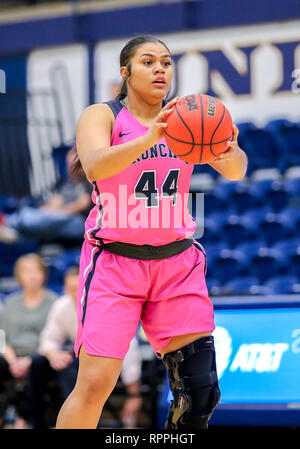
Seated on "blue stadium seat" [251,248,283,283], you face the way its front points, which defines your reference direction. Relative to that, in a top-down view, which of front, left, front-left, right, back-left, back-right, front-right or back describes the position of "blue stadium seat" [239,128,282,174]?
back

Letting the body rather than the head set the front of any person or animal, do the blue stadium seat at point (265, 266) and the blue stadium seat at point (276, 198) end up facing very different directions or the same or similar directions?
same or similar directions

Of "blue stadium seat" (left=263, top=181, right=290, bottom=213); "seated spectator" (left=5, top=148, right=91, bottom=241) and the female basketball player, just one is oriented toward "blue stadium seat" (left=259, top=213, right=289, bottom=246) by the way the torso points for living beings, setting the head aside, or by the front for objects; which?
"blue stadium seat" (left=263, top=181, right=290, bottom=213)

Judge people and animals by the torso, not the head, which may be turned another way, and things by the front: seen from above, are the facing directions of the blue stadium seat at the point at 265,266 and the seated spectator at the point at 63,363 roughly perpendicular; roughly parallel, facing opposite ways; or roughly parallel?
roughly parallel

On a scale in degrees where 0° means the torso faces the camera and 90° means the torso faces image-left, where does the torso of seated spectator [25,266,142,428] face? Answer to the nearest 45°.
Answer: approximately 0°

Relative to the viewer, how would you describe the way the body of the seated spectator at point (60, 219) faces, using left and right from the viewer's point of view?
facing the viewer and to the left of the viewer

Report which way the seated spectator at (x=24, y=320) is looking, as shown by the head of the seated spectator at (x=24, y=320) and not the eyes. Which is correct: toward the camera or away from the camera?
toward the camera

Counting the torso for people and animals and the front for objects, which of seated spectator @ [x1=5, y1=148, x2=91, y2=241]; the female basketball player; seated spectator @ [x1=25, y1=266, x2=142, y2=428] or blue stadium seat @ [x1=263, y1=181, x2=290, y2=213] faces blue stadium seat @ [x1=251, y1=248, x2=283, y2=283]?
blue stadium seat @ [x1=263, y1=181, x2=290, y2=213]

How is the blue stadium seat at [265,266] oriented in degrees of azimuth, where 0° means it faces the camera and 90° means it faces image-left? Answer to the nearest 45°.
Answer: approximately 0°

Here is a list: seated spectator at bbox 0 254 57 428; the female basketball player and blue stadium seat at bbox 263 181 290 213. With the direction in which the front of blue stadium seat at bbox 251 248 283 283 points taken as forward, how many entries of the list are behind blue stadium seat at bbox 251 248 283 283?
1

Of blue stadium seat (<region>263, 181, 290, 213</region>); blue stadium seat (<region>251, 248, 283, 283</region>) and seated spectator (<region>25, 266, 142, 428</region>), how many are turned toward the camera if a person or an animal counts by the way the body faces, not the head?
3

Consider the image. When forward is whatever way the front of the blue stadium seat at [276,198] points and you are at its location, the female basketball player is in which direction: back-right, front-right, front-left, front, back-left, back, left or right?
front

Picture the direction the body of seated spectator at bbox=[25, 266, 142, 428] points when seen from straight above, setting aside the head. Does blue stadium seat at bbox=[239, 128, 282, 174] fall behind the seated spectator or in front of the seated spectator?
behind

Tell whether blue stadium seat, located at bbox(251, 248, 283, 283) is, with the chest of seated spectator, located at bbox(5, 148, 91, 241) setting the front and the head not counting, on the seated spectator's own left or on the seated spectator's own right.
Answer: on the seated spectator's own left

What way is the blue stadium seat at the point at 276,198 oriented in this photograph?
toward the camera

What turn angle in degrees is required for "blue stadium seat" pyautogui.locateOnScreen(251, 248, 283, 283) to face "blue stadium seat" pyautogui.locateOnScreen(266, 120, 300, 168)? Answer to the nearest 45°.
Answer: approximately 180°
